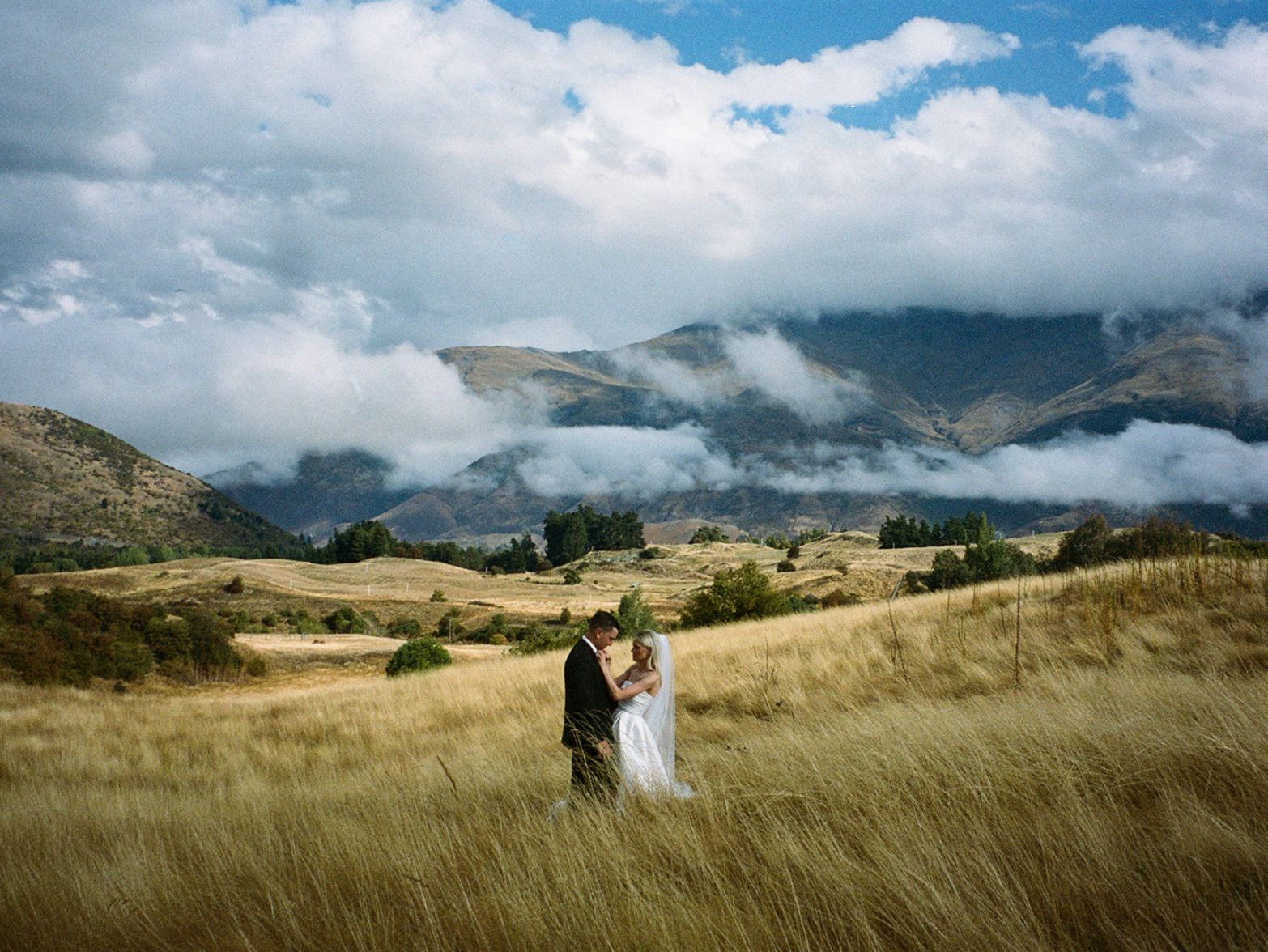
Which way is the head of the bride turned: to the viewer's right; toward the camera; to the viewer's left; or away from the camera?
to the viewer's left

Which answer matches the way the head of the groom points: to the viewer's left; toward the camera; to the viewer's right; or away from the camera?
to the viewer's right

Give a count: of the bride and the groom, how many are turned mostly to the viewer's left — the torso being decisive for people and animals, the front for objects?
1

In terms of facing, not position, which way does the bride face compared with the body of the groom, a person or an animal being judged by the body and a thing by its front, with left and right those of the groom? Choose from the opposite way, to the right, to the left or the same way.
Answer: the opposite way

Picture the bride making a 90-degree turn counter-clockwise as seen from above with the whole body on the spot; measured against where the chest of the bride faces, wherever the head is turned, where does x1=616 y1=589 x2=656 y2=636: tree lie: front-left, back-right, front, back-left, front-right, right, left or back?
back

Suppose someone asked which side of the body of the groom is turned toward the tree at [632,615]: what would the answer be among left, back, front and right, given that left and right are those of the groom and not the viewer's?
left

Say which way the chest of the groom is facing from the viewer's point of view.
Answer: to the viewer's right

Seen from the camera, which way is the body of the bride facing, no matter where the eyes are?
to the viewer's left

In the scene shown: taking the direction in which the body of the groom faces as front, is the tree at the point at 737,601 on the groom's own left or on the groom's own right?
on the groom's own left

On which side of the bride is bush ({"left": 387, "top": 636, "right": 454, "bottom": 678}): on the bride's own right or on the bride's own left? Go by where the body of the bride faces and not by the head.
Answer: on the bride's own right
